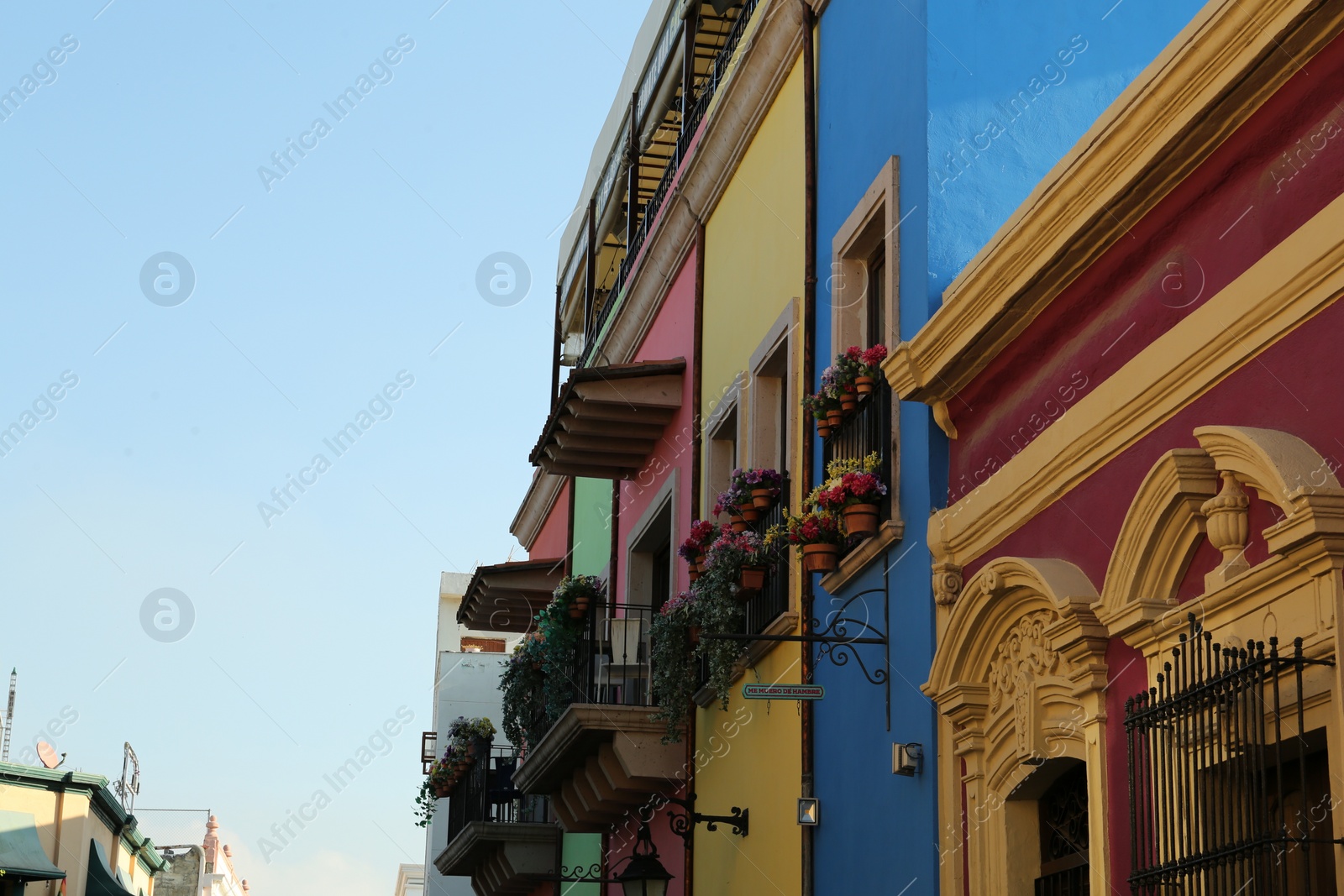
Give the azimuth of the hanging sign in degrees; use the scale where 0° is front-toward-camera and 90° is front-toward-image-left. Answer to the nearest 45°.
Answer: approximately 0°

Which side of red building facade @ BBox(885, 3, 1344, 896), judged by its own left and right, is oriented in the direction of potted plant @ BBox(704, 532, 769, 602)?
right

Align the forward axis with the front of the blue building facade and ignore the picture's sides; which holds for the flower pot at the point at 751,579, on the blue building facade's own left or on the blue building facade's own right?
on the blue building facade's own right

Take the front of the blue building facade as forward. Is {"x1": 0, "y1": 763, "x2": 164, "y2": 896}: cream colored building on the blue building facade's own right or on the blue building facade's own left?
on the blue building facade's own right

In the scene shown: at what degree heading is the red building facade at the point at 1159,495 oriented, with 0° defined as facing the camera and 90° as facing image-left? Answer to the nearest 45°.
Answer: approximately 45°

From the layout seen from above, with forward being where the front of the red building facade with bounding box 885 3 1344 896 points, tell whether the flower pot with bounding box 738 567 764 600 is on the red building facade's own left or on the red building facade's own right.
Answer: on the red building facade's own right

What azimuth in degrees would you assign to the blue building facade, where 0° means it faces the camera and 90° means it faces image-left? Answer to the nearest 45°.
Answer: approximately 45°
